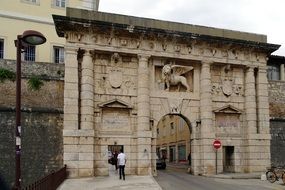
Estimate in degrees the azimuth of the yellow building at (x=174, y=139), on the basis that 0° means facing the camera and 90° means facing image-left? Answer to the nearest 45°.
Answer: approximately 45°

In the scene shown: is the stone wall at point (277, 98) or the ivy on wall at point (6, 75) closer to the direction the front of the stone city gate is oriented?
the ivy on wall

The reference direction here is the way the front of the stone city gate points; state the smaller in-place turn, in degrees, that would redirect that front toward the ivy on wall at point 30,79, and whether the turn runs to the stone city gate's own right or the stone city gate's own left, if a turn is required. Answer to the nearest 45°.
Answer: approximately 90° to the stone city gate's own right

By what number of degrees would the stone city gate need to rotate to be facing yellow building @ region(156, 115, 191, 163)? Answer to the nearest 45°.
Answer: approximately 180°

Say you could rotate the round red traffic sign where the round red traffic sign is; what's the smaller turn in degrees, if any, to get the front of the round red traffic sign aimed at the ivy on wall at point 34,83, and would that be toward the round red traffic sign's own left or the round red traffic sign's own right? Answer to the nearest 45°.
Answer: approximately 90° to the round red traffic sign's own right

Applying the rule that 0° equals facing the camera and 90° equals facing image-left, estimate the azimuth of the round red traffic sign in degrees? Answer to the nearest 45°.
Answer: approximately 0°

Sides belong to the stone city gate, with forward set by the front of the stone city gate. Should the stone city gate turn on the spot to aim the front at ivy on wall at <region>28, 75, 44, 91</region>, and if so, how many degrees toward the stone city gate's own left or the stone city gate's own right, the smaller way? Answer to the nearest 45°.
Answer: approximately 90° to the stone city gate's own right

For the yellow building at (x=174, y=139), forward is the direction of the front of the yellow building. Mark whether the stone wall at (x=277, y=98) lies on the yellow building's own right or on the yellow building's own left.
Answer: on the yellow building's own left

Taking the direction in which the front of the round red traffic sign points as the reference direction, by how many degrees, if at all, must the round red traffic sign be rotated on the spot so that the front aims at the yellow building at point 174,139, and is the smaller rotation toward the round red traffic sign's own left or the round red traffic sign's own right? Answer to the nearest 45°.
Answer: approximately 180°

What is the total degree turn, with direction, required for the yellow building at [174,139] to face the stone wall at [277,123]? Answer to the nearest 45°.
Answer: approximately 45° to its left

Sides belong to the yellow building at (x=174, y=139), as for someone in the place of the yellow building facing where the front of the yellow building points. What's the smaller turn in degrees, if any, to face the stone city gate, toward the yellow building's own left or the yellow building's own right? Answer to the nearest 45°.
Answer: approximately 45° to the yellow building's own left

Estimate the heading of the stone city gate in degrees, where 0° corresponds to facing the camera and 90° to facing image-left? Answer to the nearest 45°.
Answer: approximately 0°
